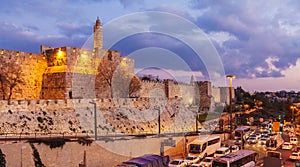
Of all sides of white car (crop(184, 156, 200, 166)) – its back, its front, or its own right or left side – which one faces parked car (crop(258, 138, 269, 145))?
back

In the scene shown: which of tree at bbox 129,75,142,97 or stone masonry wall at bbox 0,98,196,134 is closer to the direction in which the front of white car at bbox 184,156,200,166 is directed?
the stone masonry wall

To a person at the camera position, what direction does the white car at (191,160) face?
facing the viewer and to the left of the viewer

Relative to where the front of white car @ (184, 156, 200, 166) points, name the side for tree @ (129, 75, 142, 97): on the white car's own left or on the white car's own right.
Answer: on the white car's own right

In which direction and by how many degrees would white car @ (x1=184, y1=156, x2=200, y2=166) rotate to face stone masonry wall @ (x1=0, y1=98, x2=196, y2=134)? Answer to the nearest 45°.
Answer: approximately 90° to its right

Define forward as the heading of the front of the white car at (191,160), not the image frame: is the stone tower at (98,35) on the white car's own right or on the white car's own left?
on the white car's own right

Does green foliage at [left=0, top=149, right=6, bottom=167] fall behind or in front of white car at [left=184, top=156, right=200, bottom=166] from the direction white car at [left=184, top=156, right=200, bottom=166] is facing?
in front

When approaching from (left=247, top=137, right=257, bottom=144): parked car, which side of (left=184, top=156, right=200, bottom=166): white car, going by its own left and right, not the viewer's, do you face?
back

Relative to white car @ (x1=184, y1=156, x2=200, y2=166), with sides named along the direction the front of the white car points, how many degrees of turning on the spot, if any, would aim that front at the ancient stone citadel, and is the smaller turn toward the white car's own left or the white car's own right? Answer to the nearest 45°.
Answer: approximately 90° to the white car's own right

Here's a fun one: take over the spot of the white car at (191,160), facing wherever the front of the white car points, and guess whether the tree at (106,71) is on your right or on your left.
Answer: on your right

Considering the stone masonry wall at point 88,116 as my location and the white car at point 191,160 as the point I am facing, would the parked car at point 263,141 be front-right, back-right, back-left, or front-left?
front-left

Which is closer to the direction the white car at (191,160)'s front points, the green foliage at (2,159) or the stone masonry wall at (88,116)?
the green foliage

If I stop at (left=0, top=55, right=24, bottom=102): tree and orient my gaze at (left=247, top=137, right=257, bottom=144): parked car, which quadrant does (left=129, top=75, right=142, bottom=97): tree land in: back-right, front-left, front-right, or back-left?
front-left

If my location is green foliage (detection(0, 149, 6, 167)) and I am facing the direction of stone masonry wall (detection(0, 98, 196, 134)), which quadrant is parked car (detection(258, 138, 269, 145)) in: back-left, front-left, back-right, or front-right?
front-right
